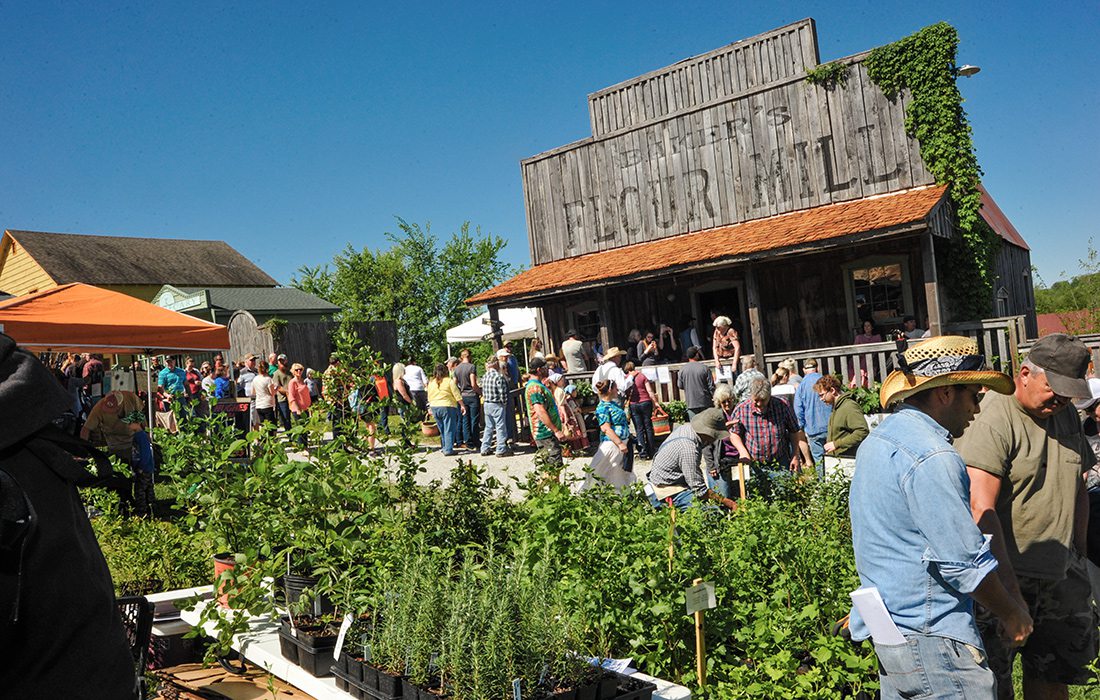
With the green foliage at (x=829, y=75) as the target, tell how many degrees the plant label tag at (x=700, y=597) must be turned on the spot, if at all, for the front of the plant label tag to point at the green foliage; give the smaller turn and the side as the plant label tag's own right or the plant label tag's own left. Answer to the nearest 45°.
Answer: approximately 180°

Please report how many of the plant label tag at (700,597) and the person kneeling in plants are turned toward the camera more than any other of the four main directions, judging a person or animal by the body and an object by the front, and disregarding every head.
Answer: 1

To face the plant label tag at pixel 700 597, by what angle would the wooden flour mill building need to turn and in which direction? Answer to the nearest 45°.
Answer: approximately 45° to its left
